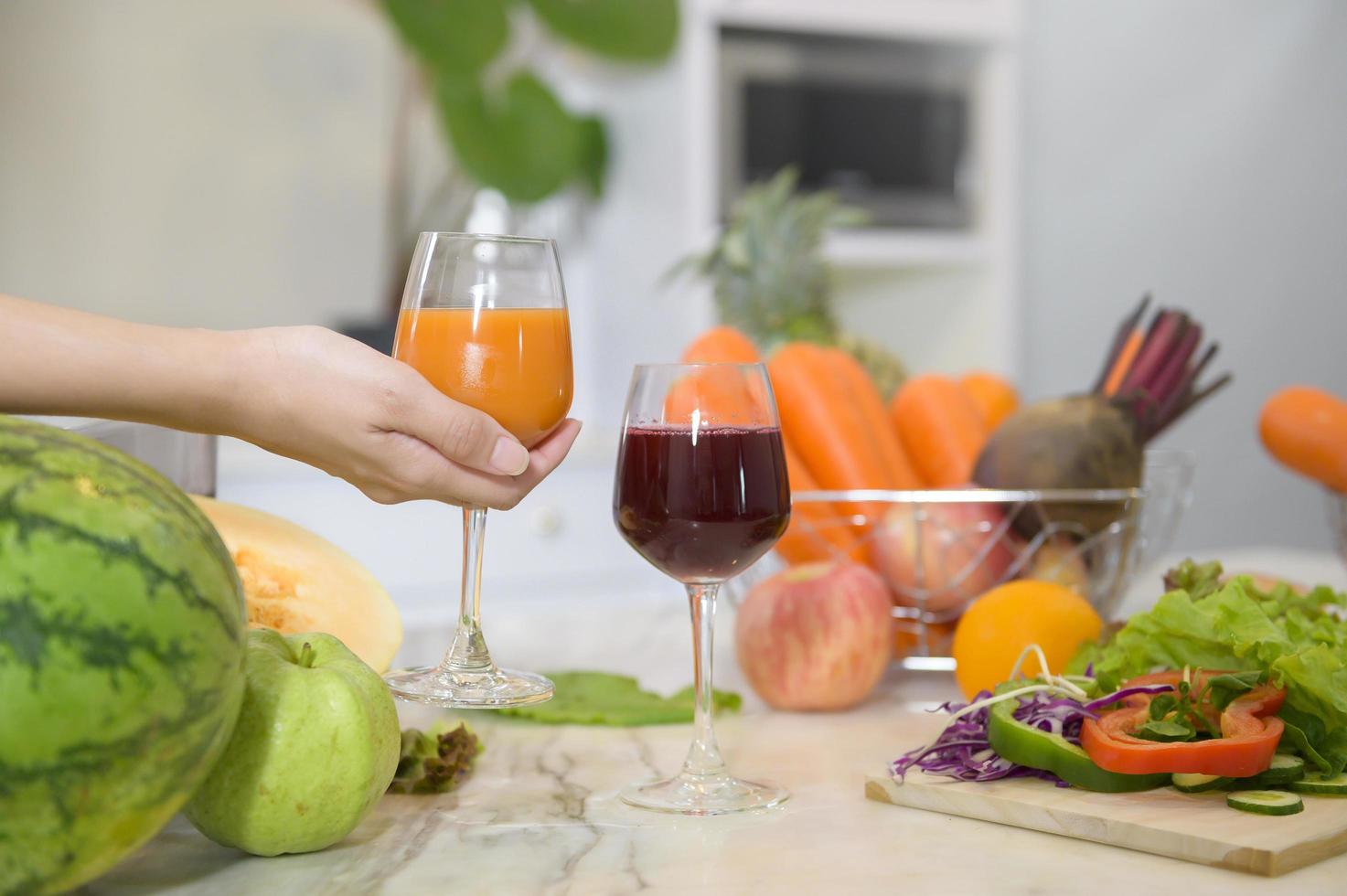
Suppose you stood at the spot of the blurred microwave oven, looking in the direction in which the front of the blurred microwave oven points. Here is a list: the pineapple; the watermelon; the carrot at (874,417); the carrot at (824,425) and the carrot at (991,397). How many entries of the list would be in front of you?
5

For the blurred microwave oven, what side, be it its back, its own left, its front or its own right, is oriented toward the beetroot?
front

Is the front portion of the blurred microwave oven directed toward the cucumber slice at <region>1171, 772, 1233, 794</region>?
yes

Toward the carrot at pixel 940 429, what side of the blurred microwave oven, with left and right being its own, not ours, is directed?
front

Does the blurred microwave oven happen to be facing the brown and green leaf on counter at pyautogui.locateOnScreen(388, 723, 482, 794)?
yes

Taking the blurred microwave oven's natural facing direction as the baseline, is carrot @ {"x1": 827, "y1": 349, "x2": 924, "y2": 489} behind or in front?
in front

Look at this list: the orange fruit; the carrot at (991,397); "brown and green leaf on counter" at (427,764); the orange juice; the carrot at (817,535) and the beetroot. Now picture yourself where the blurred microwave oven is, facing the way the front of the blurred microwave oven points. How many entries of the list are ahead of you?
6

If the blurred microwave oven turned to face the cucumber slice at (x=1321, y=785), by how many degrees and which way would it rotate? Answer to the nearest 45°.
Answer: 0° — it already faces it

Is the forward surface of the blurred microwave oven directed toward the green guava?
yes

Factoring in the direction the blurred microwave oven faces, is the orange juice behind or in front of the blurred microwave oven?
in front

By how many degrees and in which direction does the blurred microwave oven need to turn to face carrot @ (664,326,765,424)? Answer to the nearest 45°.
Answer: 0° — it already faces it

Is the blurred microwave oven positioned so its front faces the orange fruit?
yes

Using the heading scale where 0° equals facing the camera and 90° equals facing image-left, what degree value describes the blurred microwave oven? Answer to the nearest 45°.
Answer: approximately 0°

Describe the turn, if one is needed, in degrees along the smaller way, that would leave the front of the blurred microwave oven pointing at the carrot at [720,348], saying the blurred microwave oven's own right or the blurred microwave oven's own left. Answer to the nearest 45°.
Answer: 0° — it already faces it
